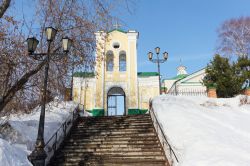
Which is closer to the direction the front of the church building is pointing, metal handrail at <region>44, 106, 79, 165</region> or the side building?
the metal handrail

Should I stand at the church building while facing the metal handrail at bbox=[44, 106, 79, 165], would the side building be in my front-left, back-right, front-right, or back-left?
back-left

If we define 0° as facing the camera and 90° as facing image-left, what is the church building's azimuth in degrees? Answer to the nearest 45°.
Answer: approximately 0°

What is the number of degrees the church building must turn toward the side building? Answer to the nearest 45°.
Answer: approximately 90° to its left
